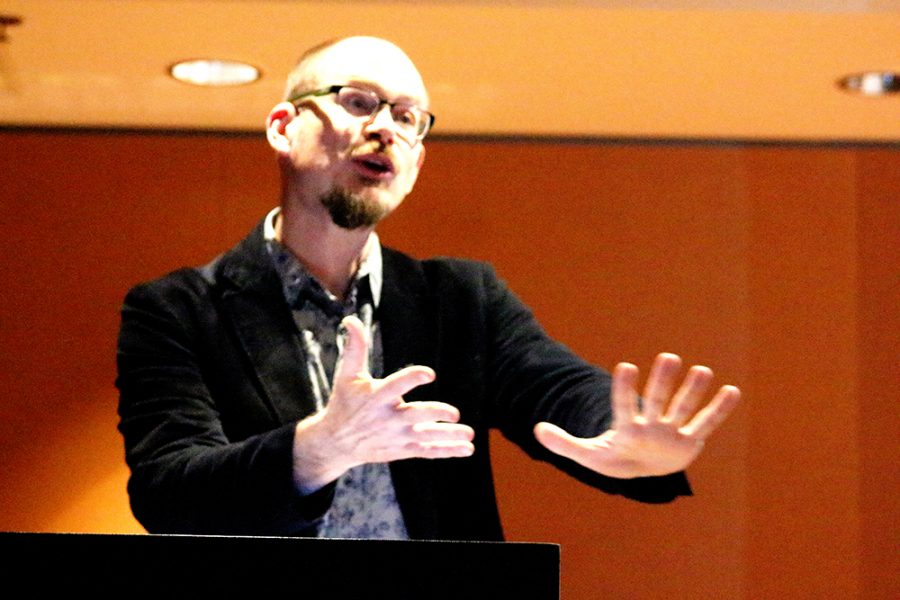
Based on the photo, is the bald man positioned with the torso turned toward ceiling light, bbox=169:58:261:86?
no

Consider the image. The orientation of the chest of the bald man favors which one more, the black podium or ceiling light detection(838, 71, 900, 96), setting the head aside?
the black podium

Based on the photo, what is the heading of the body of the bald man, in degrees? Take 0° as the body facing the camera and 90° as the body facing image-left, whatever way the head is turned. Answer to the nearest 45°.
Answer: approximately 315°

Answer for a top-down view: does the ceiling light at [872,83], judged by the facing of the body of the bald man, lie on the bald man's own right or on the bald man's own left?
on the bald man's own left

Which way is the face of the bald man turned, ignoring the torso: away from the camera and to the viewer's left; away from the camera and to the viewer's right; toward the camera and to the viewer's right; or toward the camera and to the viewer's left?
toward the camera and to the viewer's right

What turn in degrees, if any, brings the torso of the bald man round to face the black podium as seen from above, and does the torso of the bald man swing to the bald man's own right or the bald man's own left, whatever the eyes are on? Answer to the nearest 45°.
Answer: approximately 45° to the bald man's own right

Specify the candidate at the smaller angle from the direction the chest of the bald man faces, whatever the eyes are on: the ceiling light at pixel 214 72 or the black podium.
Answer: the black podium

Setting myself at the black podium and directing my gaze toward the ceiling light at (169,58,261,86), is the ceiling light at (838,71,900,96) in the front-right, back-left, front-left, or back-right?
front-right
